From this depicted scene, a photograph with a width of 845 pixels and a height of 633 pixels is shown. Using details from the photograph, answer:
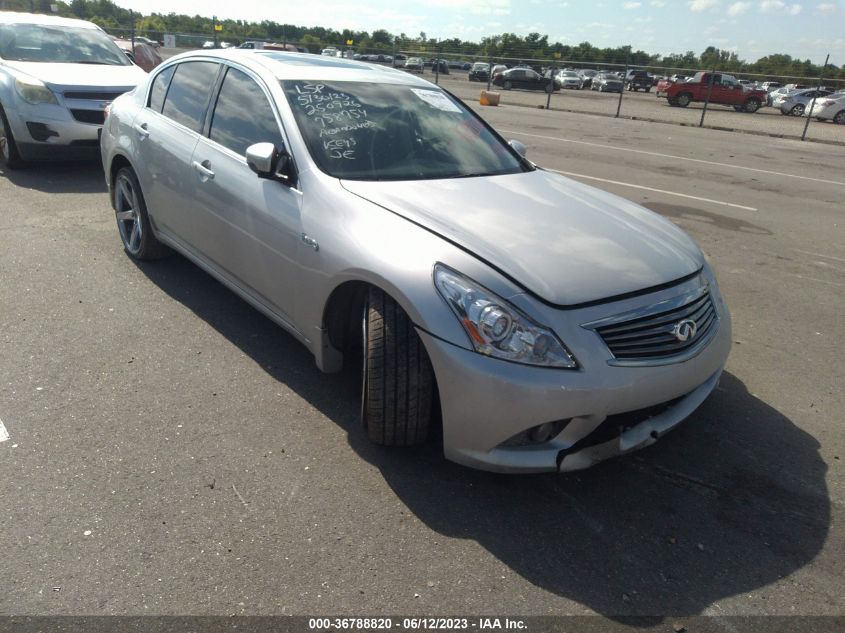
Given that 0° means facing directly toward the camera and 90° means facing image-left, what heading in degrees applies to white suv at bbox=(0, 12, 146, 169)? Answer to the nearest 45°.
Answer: approximately 315°

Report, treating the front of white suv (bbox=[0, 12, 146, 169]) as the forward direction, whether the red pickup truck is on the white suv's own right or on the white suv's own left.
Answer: on the white suv's own left

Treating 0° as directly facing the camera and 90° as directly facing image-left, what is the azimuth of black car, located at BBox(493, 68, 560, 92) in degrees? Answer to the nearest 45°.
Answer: approximately 270°

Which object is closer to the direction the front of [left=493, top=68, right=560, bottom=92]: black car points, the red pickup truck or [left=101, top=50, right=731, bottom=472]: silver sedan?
the red pickup truck

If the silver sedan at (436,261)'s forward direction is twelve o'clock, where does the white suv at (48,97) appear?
The white suv is roughly at 6 o'clock from the silver sedan.

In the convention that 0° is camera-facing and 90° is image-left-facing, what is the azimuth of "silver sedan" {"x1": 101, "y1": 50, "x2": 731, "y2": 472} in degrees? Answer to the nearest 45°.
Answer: approximately 315°

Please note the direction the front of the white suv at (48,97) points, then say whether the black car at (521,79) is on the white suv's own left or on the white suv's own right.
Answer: on the white suv's own left

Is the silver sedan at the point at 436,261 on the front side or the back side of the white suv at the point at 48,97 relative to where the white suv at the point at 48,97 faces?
on the front side

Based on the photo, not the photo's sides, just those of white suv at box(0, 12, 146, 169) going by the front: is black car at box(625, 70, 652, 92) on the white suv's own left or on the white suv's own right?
on the white suv's own left
